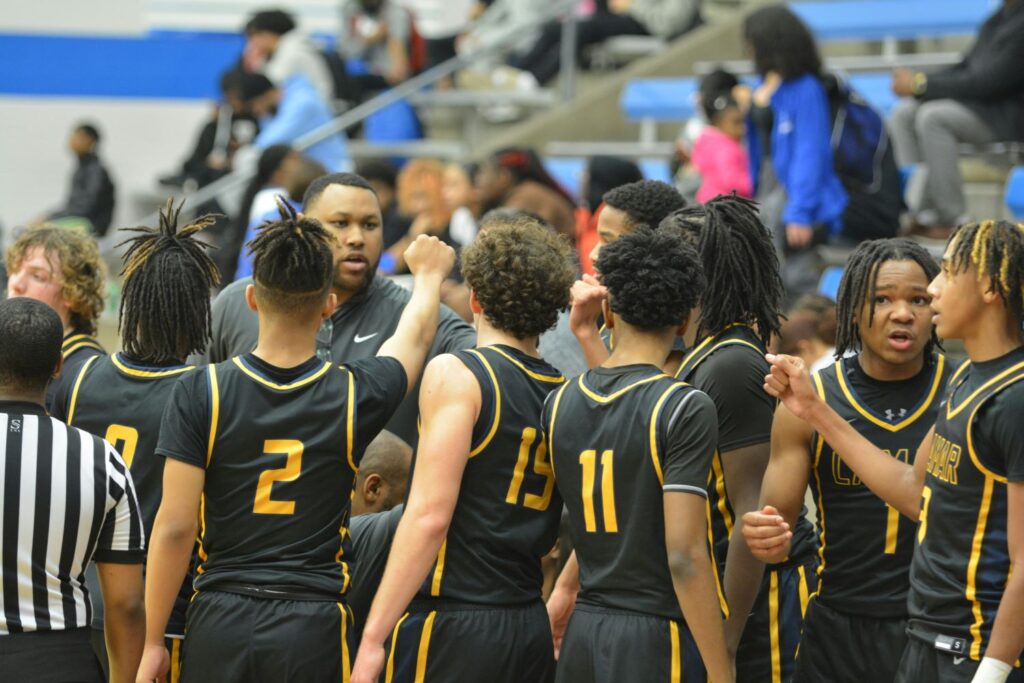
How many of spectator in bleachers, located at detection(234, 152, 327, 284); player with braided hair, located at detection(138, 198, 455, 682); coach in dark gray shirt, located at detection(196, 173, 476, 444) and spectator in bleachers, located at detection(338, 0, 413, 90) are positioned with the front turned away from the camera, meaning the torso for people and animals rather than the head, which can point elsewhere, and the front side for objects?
1

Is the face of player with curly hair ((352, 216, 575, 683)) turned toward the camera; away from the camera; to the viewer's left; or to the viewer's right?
away from the camera

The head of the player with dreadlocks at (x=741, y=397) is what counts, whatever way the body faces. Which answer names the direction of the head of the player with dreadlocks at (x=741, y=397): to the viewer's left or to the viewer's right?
to the viewer's left

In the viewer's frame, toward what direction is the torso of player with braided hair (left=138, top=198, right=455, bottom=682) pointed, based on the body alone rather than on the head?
away from the camera

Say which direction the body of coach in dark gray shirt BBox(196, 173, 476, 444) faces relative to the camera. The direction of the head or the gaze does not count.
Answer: toward the camera

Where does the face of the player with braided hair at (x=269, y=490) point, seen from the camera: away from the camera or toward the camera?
away from the camera

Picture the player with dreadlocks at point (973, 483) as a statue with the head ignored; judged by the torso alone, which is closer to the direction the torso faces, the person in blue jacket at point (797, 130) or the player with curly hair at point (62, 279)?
the player with curly hair

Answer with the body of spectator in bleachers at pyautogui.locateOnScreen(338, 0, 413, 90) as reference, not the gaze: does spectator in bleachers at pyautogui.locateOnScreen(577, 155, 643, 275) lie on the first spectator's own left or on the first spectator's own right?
on the first spectator's own left

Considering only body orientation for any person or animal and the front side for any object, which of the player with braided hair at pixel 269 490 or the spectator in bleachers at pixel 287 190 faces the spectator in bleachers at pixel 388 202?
the player with braided hair

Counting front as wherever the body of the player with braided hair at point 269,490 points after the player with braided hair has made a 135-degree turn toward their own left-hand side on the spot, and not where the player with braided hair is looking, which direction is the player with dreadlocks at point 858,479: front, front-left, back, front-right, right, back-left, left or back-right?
back-left

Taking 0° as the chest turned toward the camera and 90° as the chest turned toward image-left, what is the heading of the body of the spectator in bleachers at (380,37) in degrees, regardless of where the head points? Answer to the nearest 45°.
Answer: approximately 45°

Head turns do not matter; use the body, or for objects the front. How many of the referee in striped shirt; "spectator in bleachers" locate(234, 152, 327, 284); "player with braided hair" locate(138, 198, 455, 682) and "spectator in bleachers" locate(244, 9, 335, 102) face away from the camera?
2

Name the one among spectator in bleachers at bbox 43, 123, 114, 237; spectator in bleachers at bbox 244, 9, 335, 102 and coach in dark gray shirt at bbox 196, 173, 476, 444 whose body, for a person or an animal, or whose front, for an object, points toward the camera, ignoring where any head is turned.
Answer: the coach in dark gray shirt

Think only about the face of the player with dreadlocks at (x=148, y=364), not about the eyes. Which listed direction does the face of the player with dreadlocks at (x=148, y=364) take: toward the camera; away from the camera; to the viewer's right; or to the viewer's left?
away from the camera

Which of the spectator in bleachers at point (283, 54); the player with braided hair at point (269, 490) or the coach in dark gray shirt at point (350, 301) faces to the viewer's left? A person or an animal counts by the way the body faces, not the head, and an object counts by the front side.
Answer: the spectator in bleachers
